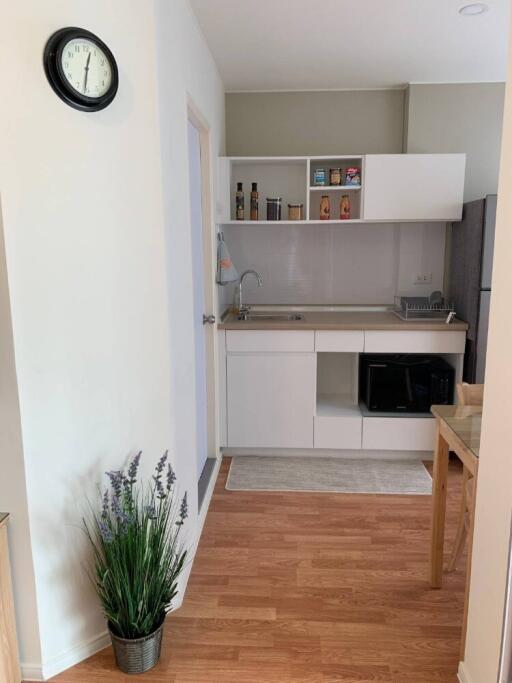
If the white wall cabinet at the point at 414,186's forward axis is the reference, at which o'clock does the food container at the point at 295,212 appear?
The food container is roughly at 3 o'clock from the white wall cabinet.

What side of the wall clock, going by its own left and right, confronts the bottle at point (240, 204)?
left

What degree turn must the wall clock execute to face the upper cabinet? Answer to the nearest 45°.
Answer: approximately 90° to its left

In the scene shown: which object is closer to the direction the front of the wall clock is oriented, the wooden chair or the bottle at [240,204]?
the wooden chair

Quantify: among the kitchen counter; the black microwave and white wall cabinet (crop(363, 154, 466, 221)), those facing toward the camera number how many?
3

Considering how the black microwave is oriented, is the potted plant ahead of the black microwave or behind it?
ahead

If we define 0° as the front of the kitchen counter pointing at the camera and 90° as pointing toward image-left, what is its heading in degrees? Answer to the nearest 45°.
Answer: approximately 0°
